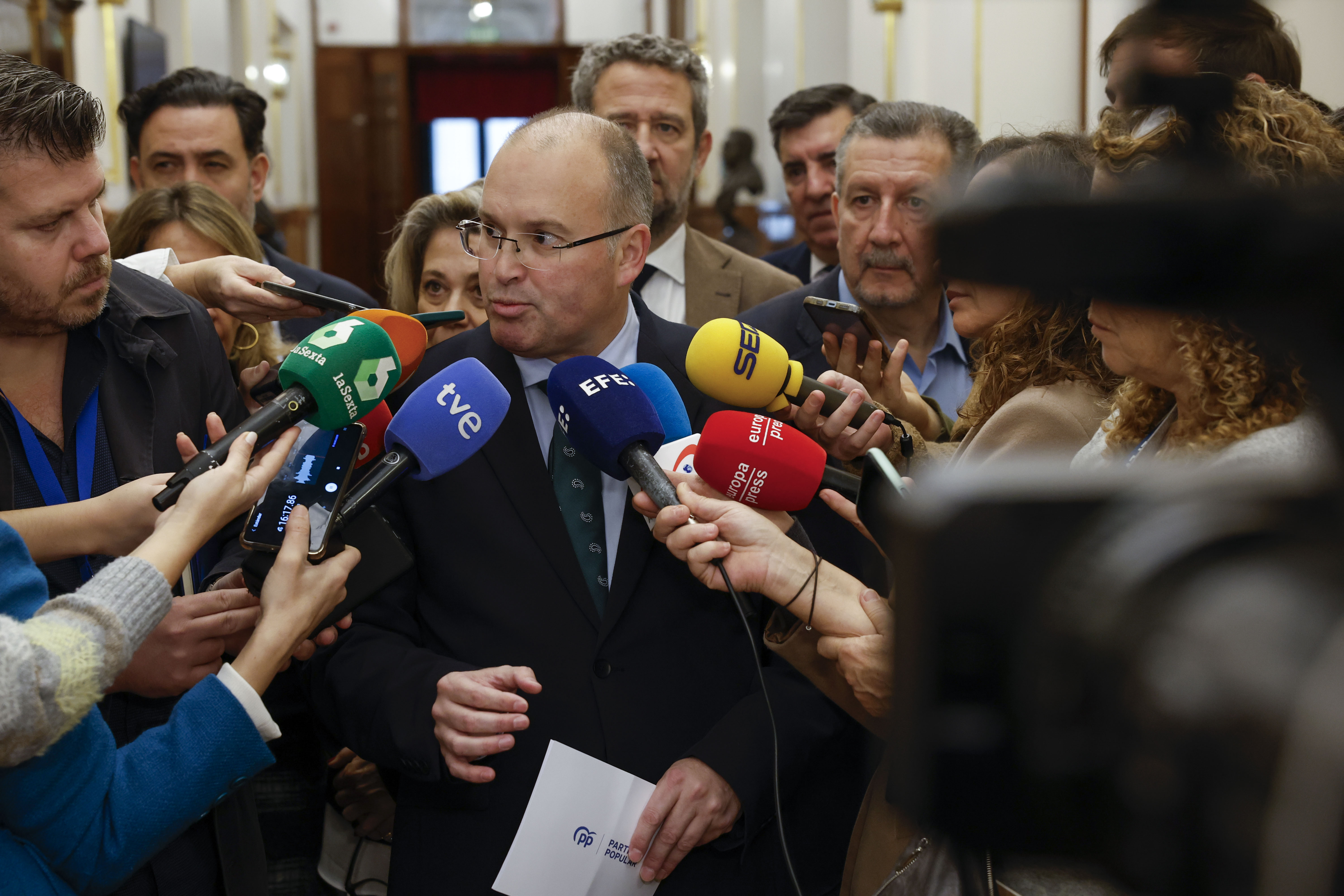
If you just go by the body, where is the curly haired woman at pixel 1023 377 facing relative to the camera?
to the viewer's left

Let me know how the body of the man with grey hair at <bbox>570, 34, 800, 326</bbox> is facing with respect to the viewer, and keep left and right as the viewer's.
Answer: facing the viewer

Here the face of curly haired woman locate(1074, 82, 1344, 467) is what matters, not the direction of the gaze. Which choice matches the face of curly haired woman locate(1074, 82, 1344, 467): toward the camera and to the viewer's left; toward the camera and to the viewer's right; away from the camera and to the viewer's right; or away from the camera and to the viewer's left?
away from the camera and to the viewer's left

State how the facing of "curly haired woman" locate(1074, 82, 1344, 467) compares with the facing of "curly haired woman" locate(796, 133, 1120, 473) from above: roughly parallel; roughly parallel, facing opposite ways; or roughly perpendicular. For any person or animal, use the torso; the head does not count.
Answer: roughly parallel

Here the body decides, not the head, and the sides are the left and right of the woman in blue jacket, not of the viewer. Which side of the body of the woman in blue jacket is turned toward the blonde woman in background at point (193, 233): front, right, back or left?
left

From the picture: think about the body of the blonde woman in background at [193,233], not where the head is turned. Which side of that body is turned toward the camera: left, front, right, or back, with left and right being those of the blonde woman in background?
front

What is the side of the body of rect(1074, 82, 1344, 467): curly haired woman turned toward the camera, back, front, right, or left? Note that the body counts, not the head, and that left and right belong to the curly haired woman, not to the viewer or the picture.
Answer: left

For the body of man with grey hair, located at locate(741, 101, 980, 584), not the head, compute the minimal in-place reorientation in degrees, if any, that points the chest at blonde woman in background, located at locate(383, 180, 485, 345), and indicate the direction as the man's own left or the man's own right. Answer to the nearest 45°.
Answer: approximately 90° to the man's own right

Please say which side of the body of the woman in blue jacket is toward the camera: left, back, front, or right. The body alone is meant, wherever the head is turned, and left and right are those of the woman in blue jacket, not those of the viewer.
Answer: right
